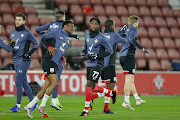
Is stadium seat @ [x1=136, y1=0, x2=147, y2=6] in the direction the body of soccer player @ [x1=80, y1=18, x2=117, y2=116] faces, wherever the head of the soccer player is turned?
no

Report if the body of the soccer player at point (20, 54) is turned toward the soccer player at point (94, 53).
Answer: no

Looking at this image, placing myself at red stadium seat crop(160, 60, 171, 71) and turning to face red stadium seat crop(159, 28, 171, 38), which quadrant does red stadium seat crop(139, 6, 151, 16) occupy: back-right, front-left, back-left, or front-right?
front-left

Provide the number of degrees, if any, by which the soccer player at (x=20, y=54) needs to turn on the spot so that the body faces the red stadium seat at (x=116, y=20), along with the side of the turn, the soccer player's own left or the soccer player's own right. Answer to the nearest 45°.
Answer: approximately 180°

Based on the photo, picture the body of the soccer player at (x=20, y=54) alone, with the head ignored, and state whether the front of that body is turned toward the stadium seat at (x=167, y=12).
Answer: no

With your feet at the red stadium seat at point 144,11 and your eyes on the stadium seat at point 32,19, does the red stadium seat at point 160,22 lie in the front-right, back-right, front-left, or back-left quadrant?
back-left

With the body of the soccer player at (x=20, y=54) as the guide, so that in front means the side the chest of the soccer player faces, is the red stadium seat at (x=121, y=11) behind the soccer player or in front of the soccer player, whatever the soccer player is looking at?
behind

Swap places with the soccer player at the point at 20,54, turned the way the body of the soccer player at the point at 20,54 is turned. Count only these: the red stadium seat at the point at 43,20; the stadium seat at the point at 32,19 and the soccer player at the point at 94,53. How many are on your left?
1

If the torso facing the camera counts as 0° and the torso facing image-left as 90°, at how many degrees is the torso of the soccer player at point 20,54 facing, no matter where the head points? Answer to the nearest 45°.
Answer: approximately 45°

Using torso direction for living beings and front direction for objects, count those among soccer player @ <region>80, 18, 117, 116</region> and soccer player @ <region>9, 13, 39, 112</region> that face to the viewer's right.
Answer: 0

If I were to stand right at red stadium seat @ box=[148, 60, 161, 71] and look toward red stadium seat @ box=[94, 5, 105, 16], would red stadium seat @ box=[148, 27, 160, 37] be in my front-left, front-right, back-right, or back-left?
front-right

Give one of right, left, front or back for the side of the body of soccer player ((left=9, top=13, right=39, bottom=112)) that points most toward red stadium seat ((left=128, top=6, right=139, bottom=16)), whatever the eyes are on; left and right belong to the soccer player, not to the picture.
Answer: back
